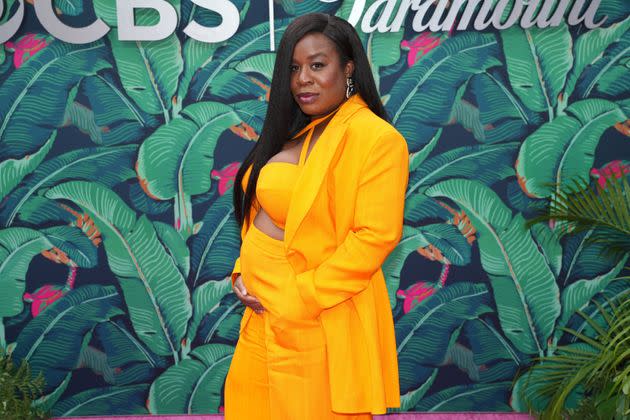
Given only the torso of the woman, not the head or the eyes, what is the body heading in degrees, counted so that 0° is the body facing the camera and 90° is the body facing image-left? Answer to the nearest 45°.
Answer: approximately 45°

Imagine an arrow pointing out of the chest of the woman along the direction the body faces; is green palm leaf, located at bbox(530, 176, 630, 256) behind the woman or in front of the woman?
behind
